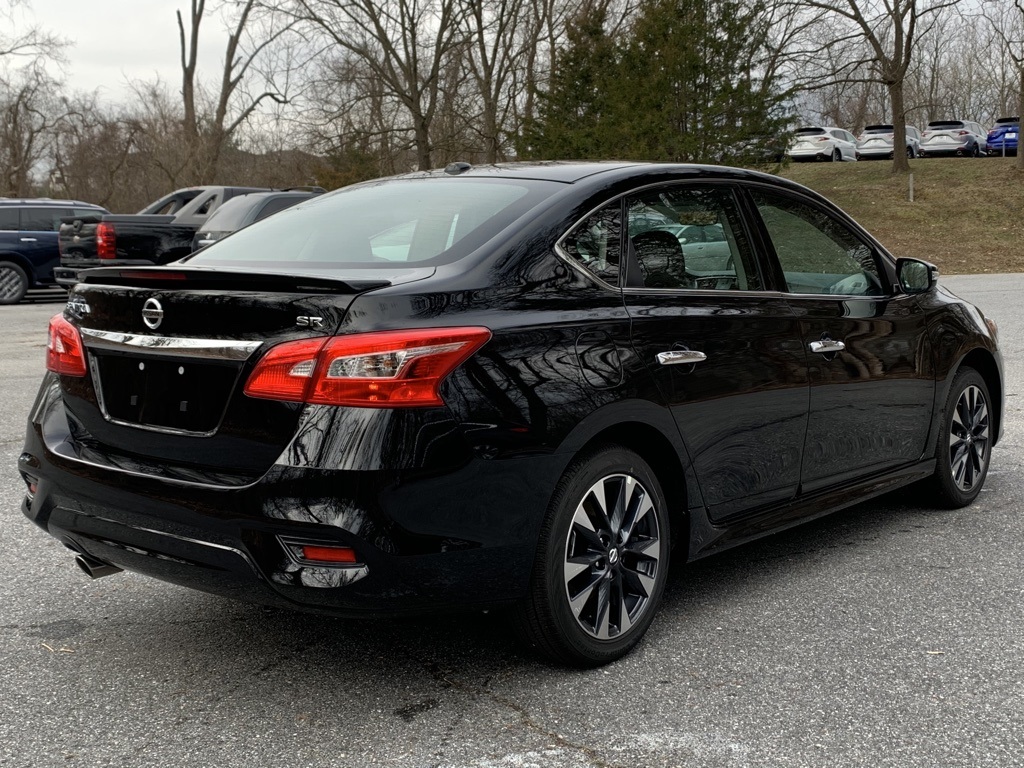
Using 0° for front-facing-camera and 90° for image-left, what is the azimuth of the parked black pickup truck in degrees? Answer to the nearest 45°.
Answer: approximately 225°

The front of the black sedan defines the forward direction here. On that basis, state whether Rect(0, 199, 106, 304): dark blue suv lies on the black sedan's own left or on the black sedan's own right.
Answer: on the black sedan's own left

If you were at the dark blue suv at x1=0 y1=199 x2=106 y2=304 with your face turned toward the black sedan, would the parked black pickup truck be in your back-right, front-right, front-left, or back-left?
front-left

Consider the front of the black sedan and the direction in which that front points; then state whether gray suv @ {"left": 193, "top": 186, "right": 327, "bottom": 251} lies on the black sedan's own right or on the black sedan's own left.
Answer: on the black sedan's own left

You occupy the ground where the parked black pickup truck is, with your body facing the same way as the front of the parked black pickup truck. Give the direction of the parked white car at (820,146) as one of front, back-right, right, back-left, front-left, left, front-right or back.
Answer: front

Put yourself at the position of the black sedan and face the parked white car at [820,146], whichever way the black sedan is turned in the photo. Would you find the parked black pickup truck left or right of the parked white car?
left

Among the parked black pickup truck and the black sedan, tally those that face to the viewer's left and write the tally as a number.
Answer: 0

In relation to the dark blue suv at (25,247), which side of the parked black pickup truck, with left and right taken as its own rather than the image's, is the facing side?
left

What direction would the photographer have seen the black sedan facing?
facing away from the viewer and to the right of the viewer

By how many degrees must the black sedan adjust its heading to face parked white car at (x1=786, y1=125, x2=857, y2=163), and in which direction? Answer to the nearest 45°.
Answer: approximately 45° to its left

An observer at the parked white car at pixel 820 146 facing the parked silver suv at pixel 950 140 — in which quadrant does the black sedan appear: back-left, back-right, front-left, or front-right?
back-right

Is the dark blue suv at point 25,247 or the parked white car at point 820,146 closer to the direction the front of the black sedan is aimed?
the parked white car

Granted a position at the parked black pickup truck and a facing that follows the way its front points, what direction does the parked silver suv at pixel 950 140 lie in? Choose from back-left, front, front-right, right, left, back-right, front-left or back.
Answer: front
